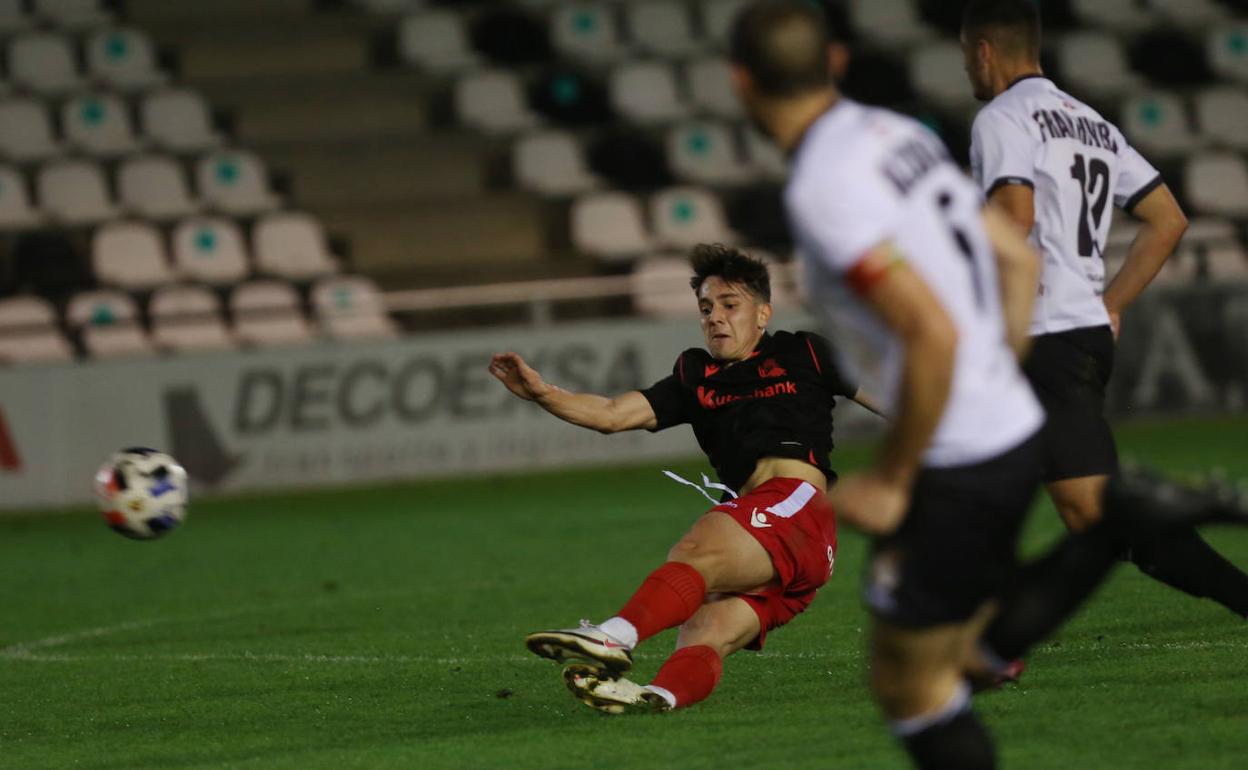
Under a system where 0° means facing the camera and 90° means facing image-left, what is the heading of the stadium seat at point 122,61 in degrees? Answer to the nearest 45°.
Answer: approximately 315°

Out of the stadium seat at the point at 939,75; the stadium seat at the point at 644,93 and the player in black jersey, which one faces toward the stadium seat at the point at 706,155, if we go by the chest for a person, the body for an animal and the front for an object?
the stadium seat at the point at 644,93

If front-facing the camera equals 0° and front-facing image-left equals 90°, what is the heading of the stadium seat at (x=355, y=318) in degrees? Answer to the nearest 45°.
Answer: approximately 315°

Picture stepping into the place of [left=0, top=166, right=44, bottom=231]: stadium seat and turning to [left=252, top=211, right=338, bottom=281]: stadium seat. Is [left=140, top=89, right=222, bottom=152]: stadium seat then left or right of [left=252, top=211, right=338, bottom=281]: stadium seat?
left

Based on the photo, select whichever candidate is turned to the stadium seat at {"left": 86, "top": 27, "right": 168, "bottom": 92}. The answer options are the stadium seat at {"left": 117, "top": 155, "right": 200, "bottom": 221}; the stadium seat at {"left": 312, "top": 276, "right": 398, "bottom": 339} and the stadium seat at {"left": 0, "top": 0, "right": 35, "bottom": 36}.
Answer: the stadium seat at {"left": 0, "top": 0, "right": 35, "bottom": 36}

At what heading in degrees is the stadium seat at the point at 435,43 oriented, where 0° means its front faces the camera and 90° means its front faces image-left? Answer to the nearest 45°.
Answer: approximately 315°
